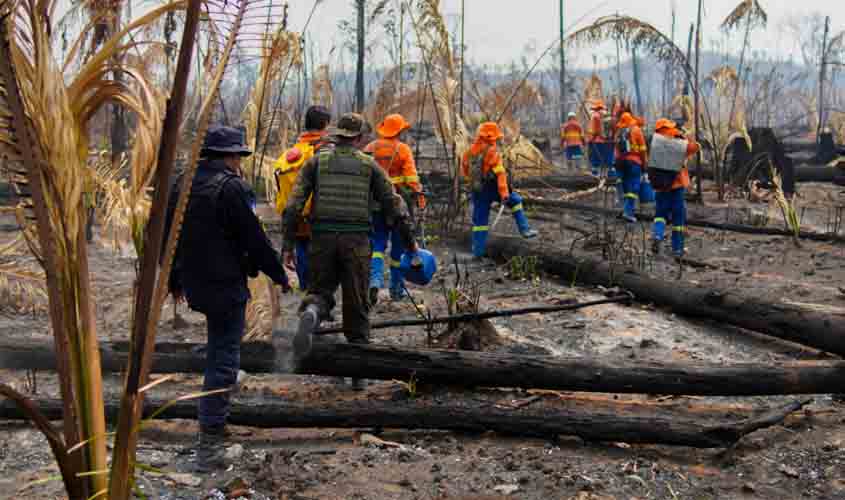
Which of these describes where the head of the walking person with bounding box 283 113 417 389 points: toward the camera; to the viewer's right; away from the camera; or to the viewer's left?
away from the camera

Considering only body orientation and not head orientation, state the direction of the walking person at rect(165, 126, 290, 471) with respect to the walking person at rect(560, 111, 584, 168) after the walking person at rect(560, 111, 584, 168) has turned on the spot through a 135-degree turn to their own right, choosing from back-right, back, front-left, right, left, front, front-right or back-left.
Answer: front-right

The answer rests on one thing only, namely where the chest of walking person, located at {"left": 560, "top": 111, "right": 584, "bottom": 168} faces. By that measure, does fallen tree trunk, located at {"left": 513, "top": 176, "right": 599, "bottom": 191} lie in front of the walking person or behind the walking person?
behind

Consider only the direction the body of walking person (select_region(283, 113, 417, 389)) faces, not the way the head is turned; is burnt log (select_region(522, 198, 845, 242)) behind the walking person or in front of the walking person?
in front

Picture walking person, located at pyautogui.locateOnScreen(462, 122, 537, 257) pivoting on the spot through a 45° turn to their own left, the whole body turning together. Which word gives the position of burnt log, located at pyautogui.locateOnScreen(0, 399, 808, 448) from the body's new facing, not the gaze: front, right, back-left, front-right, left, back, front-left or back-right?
back

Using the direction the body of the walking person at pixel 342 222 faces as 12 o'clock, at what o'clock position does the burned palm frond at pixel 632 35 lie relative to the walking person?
The burned palm frond is roughly at 1 o'clock from the walking person.

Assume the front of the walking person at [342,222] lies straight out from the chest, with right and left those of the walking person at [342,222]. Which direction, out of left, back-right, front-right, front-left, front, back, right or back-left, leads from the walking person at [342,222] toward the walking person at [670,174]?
front-right

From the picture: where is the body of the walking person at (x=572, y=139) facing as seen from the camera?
away from the camera

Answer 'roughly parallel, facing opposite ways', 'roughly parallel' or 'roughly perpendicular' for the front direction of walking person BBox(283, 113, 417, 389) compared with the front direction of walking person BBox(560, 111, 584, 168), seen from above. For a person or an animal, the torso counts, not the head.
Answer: roughly parallel

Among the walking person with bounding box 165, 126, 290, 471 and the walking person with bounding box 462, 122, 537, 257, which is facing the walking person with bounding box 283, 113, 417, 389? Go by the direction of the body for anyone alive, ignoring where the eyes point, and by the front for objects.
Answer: the walking person with bounding box 165, 126, 290, 471

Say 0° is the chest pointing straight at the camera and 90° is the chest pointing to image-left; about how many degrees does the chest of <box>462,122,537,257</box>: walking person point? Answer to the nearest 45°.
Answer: approximately 225°

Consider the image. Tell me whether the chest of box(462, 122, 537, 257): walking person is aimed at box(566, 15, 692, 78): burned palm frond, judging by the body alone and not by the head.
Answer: yes

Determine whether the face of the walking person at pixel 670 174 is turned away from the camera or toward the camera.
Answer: away from the camera

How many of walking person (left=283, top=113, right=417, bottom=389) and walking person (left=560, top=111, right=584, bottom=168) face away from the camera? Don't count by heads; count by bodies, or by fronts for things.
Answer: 2

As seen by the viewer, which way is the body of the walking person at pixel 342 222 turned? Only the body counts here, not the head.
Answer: away from the camera

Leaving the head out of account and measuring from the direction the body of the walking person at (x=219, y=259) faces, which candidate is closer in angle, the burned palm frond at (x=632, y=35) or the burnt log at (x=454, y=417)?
the burned palm frond

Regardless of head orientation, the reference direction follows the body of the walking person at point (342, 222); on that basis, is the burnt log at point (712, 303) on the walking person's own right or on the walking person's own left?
on the walking person's own right

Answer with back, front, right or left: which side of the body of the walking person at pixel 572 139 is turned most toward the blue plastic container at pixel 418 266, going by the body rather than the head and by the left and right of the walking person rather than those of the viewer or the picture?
back

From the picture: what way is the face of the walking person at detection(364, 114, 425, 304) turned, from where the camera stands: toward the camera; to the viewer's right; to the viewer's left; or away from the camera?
away from the camera
